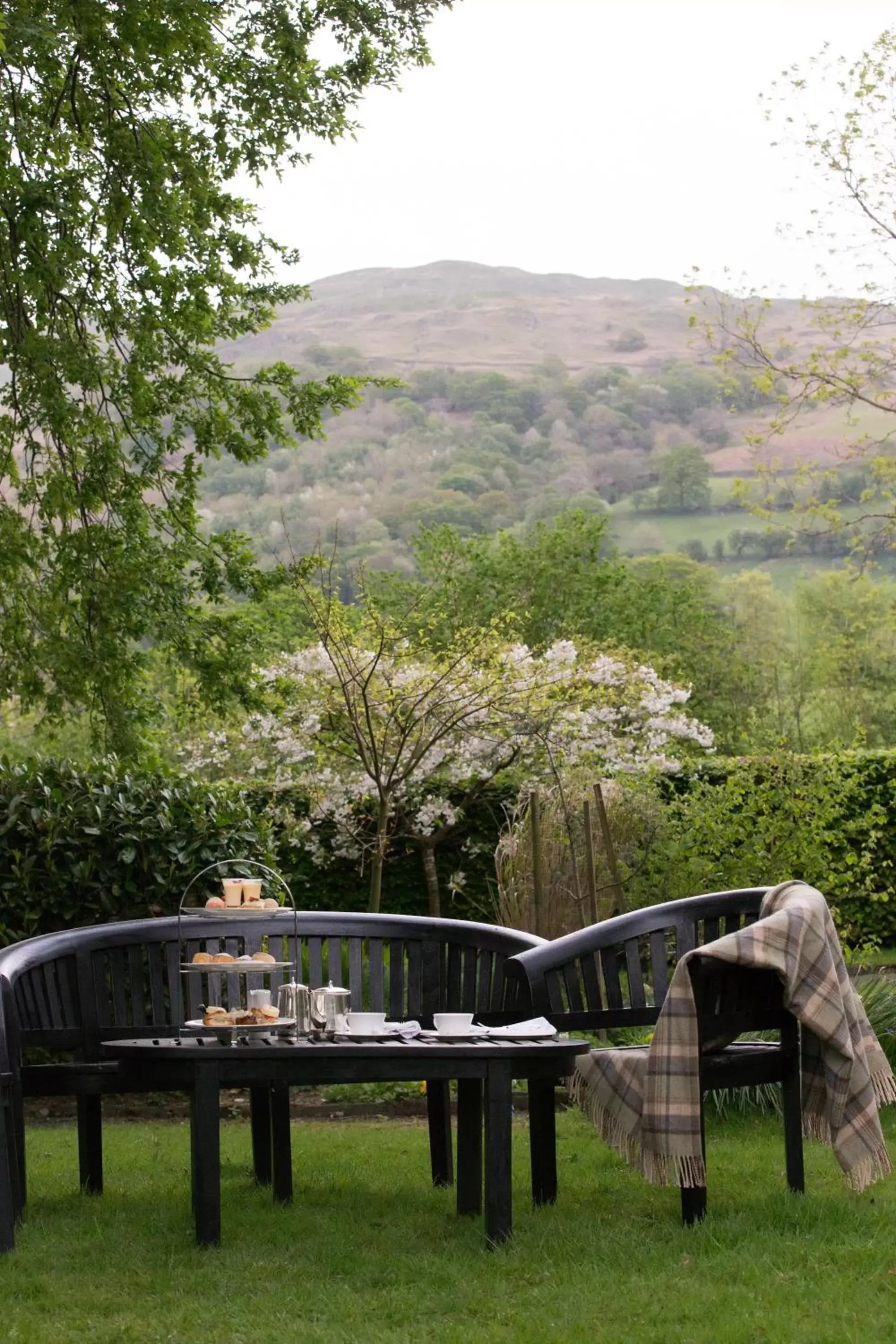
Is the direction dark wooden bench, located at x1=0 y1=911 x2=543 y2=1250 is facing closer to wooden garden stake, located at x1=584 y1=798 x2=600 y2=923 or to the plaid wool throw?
the plaid wool throw

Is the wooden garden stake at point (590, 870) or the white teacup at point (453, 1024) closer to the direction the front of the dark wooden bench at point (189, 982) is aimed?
the white teacup

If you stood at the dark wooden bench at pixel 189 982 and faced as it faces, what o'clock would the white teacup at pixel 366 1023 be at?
The white teacup is roughly at 11 o'clock from the dark wooden bench.

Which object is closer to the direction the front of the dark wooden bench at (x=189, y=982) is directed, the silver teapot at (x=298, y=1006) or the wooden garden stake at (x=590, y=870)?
the silver teapot

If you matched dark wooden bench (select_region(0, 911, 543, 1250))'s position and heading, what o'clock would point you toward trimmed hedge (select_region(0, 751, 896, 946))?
The trimmed hedge is roughly at 6 o'clock from the dark wooden bench.

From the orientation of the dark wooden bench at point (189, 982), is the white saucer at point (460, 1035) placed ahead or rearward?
ahead

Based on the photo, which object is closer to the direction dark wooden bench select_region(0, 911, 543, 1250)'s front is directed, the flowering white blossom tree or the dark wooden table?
the dark wooden table

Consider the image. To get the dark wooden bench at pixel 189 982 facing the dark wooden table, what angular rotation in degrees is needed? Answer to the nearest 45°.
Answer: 0° — it already faces it

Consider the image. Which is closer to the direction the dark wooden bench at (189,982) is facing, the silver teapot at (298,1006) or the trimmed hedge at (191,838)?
the silver teapot

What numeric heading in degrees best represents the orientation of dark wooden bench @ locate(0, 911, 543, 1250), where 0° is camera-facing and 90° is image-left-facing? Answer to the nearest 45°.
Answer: approximately 0°

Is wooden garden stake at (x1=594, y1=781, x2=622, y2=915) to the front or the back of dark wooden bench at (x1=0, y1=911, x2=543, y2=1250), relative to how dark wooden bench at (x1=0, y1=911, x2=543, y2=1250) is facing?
to the back

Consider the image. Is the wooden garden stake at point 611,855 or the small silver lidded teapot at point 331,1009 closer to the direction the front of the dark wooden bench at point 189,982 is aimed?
the small silver lidded teapot

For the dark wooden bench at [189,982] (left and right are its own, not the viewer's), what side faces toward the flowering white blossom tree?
back

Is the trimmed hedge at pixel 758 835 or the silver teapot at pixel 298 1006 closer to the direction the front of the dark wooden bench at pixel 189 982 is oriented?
the silver teapot

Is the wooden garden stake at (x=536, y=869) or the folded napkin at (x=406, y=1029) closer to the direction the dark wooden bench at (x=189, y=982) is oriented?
the folded napkin

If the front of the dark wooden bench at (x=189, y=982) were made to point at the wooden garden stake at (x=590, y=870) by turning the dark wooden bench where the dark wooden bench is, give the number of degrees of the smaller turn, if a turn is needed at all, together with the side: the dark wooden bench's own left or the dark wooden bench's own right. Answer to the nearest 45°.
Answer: approximately 135° to the dark wooden bench's own left
